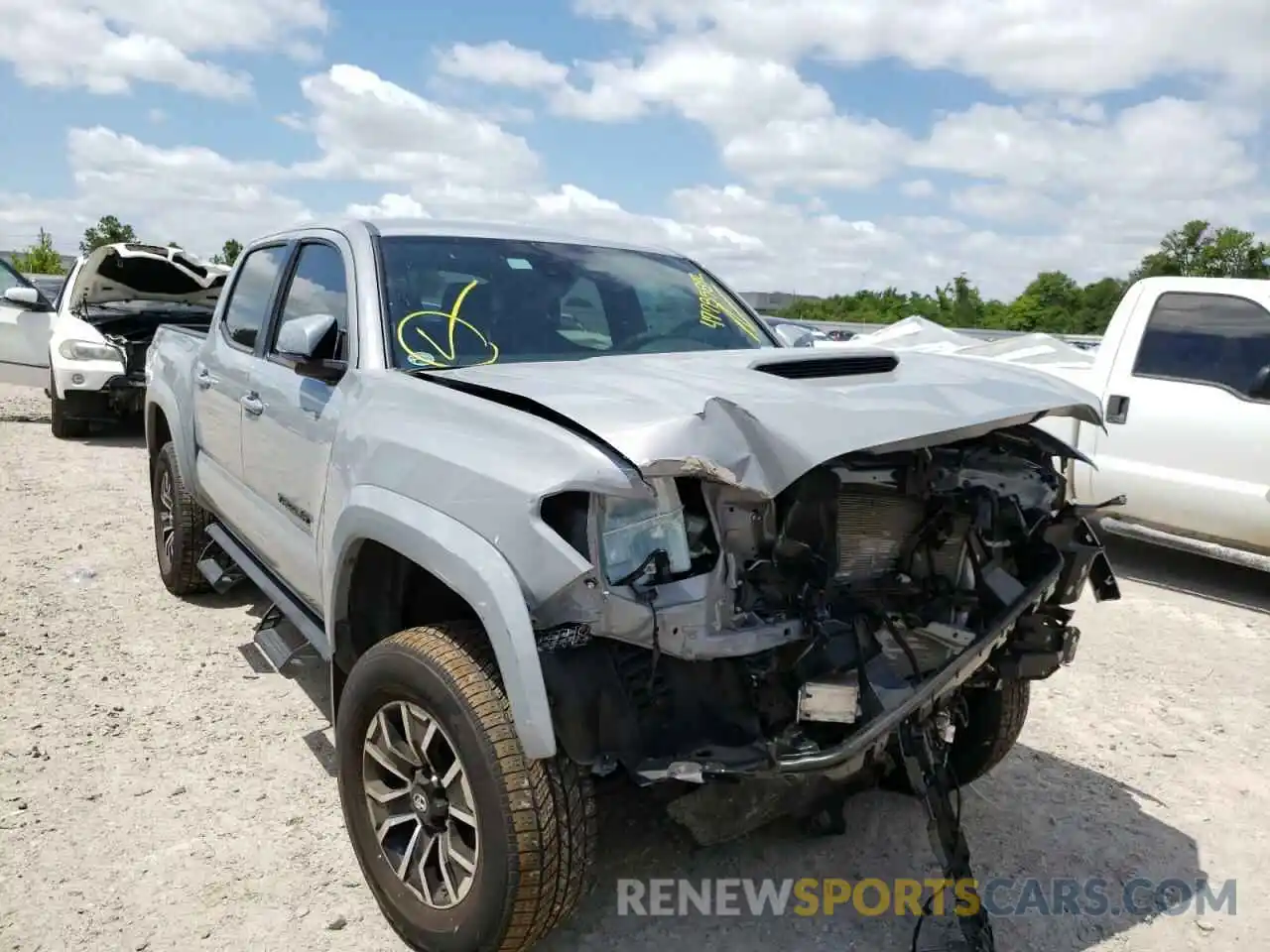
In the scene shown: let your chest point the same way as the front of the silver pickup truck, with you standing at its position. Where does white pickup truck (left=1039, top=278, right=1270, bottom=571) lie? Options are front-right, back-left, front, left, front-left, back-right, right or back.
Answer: left

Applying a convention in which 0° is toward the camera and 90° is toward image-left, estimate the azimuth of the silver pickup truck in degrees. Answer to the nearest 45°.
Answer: approximately 315°

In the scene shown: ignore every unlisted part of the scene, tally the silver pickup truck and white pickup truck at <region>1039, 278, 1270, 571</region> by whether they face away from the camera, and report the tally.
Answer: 0

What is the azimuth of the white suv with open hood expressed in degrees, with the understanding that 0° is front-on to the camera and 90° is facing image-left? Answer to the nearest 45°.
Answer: approximately 315°

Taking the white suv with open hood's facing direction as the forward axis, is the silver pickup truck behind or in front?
in front

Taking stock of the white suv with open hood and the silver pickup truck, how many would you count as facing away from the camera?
0

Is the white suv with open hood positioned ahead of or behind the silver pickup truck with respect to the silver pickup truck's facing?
behind
